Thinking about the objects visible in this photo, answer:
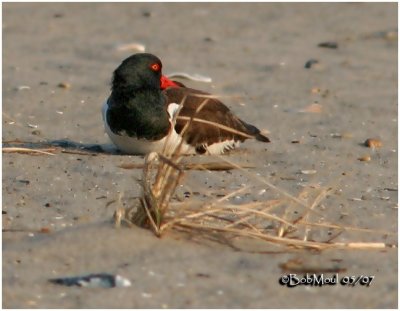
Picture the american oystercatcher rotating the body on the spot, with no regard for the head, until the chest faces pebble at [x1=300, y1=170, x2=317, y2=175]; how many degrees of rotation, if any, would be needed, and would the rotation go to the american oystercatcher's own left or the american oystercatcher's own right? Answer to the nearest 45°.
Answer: approximately 90° to the american oystercatcher's own left

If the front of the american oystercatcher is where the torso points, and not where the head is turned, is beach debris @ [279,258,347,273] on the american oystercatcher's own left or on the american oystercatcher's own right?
on the american oystercatcher's own left

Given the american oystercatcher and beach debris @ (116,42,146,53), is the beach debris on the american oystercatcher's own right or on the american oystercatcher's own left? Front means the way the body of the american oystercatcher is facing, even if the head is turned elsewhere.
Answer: on the american oystercatcher's own right

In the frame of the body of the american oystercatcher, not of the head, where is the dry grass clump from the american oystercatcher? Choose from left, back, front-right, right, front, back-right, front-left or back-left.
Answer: front-left

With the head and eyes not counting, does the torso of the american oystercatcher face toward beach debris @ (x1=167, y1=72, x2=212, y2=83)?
no

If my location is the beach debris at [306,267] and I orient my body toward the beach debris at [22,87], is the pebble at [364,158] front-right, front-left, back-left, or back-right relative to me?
front-right

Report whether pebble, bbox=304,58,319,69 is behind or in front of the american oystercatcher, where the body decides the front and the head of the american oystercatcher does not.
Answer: behind

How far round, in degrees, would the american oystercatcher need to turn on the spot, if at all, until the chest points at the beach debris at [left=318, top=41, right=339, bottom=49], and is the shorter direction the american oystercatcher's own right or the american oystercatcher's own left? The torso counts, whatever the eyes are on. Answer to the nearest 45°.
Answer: approximately 180°

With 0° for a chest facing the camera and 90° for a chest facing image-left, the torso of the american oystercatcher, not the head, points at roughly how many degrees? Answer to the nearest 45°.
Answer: approximately 45°
